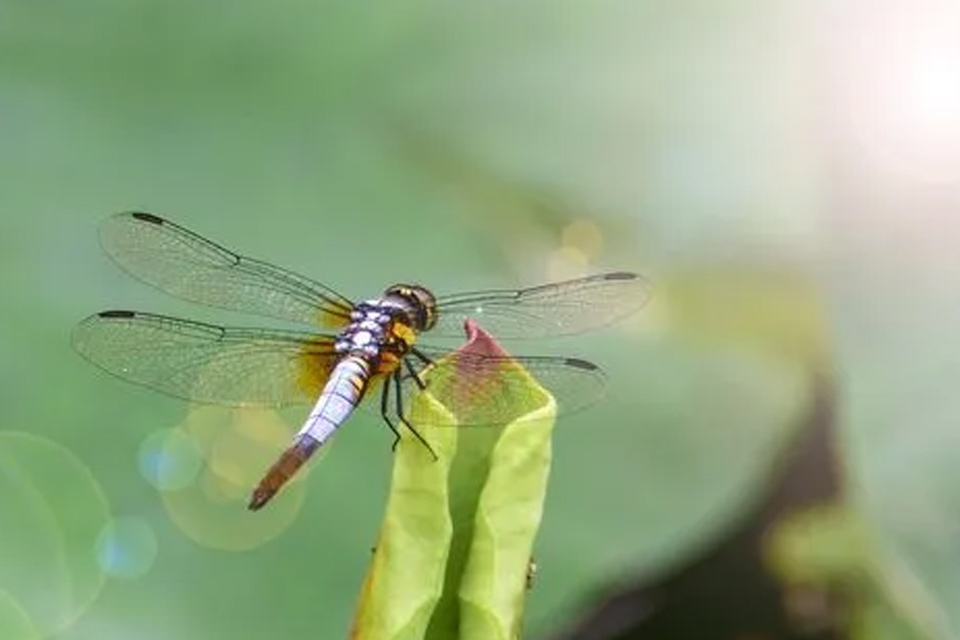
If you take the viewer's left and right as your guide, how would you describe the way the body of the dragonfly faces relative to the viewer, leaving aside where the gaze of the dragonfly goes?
facing away from the viewer and to the right of the viewer
